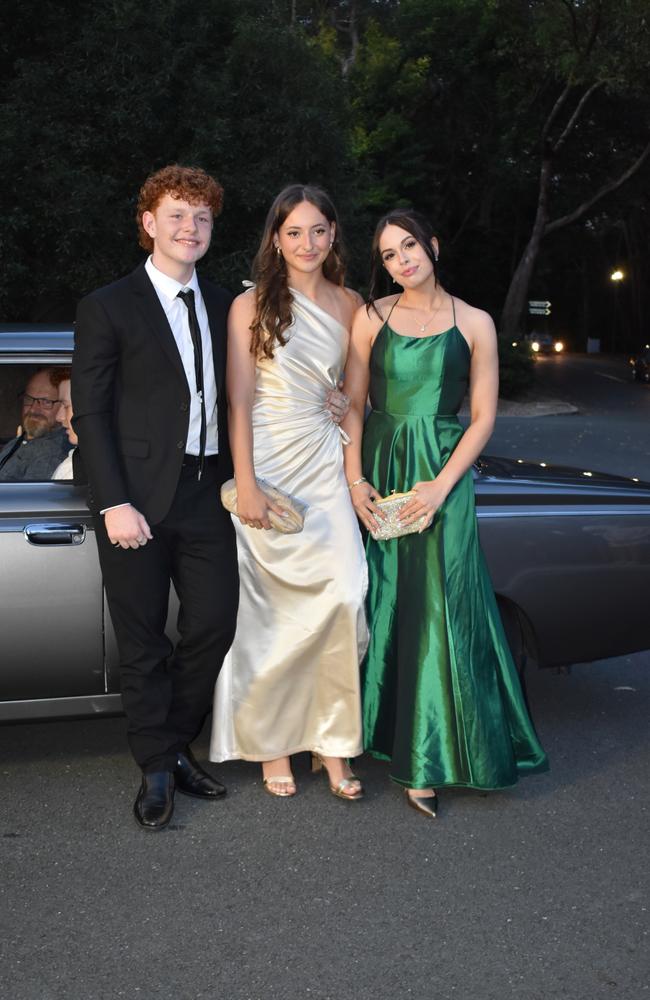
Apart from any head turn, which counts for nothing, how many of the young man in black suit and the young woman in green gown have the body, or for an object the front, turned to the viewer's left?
0

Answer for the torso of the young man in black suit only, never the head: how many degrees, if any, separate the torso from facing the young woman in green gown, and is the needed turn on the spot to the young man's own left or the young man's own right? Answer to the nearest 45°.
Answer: approximately 45° to the young man's own left

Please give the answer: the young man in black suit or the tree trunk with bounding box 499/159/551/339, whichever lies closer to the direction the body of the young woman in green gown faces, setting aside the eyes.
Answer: the young man in black suit

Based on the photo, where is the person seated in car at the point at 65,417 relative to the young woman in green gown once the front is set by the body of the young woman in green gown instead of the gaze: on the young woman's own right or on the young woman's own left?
on the young woman's own right

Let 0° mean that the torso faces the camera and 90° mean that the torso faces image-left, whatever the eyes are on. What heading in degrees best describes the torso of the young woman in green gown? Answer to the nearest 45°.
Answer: approximately 0°

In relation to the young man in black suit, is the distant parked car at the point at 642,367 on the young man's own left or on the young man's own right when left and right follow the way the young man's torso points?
on the young man's own left
